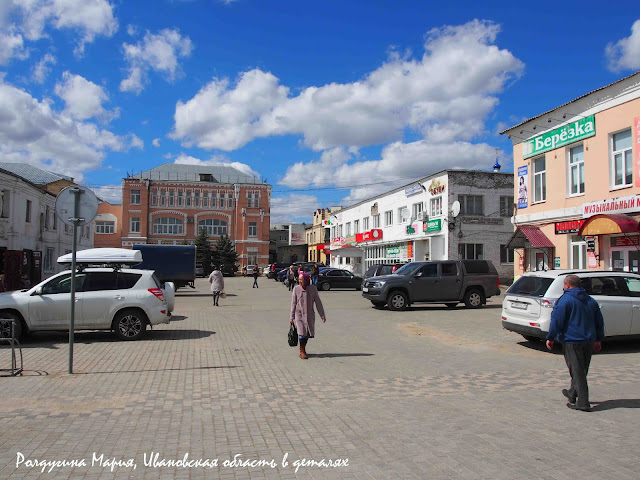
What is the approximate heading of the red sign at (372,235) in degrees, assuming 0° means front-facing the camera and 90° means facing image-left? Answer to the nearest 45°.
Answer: approximately 45°

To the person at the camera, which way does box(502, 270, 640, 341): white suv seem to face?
facing away from the viewer and to the right of the viewer

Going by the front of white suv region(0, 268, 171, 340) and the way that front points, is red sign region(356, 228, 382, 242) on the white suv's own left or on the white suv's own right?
on the white suv's own right

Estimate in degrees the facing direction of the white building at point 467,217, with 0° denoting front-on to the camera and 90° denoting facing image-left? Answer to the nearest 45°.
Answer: approximately 45°

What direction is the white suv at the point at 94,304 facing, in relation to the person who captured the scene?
facing to the left of the viewer

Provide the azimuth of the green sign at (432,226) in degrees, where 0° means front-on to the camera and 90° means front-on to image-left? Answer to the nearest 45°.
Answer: approximately 45°

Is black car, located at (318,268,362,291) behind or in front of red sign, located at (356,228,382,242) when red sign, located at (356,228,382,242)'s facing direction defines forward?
in front

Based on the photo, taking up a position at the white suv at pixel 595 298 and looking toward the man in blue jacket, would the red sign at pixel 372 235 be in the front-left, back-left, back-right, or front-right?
back-right
